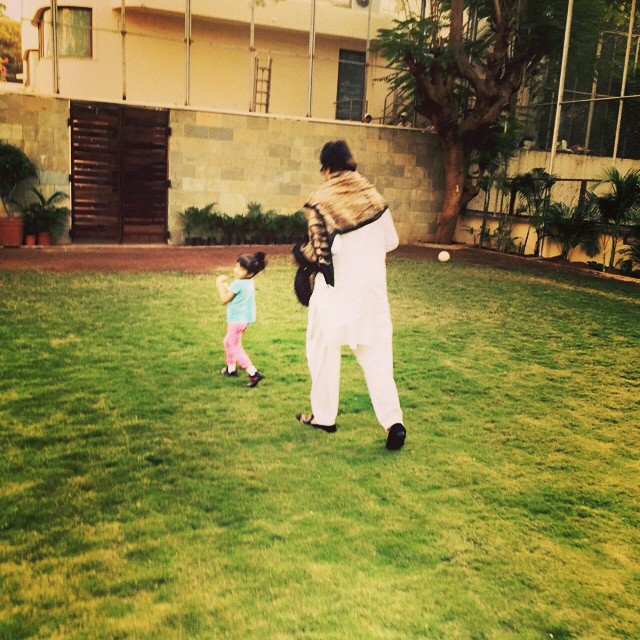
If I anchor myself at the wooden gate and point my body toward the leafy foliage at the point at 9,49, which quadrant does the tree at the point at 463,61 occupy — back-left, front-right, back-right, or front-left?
back-right

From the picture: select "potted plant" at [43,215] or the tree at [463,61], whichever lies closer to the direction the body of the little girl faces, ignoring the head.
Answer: the potted plant

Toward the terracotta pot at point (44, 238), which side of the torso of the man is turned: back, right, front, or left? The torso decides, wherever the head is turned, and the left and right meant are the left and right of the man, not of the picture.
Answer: front

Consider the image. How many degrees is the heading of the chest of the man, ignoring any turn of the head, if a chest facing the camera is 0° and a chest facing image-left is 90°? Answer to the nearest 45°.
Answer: approximately 135°

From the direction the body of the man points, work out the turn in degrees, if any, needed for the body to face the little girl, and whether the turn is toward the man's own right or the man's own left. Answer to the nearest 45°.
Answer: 0° — they already face them

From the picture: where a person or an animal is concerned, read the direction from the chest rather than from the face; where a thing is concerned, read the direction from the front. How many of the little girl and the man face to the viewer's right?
0

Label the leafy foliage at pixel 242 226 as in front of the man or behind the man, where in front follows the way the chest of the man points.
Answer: in front

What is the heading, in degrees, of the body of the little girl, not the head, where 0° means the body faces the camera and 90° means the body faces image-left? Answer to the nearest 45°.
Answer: approximately 90°

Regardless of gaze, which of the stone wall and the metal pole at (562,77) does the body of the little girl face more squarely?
the stone wall

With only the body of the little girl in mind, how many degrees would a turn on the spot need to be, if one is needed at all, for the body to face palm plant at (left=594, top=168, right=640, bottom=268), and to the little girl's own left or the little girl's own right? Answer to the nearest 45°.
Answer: approximately 135° to the little girl's own right
